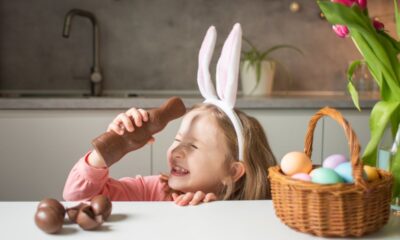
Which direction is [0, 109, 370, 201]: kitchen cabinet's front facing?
toward the camera

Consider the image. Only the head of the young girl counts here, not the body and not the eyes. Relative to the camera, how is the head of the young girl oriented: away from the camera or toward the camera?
toward the camera

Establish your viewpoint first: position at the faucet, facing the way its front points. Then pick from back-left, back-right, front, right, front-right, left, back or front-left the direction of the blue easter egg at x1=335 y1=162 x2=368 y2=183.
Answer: left

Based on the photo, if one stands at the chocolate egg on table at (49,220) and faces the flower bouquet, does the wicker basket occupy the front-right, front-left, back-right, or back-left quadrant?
front-right

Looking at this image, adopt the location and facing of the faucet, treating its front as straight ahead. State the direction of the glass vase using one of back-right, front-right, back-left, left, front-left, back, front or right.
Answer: left

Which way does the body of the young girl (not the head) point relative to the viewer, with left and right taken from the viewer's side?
facing the viewer and to the left of the viewer

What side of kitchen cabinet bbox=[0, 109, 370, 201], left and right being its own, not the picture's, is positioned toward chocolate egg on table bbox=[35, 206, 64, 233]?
front

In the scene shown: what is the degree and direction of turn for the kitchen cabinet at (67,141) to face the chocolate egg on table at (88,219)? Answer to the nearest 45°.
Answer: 0° — it already faces it
